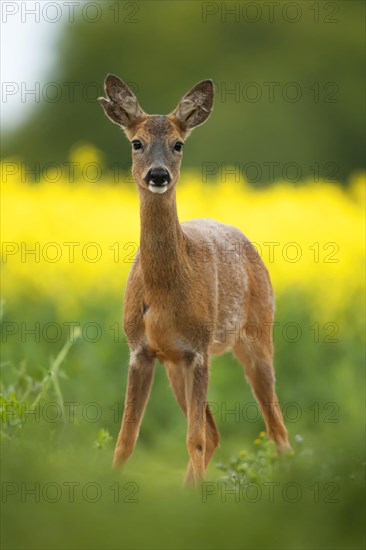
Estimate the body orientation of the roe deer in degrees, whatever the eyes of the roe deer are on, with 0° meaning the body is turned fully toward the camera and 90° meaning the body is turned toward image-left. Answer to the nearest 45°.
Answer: approximately 45°
